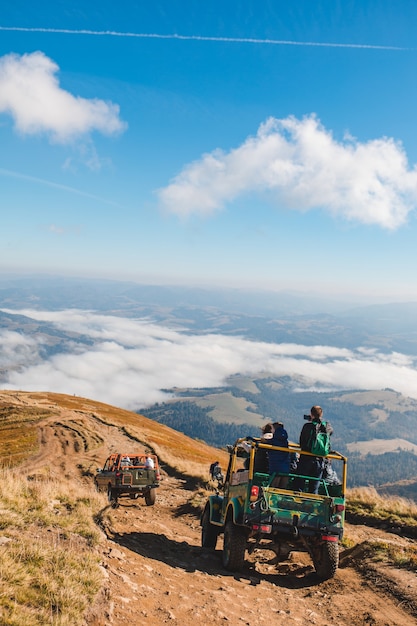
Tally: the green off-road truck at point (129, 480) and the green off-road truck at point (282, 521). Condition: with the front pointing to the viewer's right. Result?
0

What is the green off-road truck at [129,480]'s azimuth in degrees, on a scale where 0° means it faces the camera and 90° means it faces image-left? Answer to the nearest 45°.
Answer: approximately 135°

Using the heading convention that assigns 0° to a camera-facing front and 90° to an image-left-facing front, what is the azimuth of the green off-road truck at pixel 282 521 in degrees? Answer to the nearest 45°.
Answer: approximately 135°

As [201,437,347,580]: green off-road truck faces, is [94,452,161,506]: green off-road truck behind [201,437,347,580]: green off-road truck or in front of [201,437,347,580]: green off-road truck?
in front

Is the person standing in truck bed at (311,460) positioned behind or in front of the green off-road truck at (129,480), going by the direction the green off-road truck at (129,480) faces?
behind
